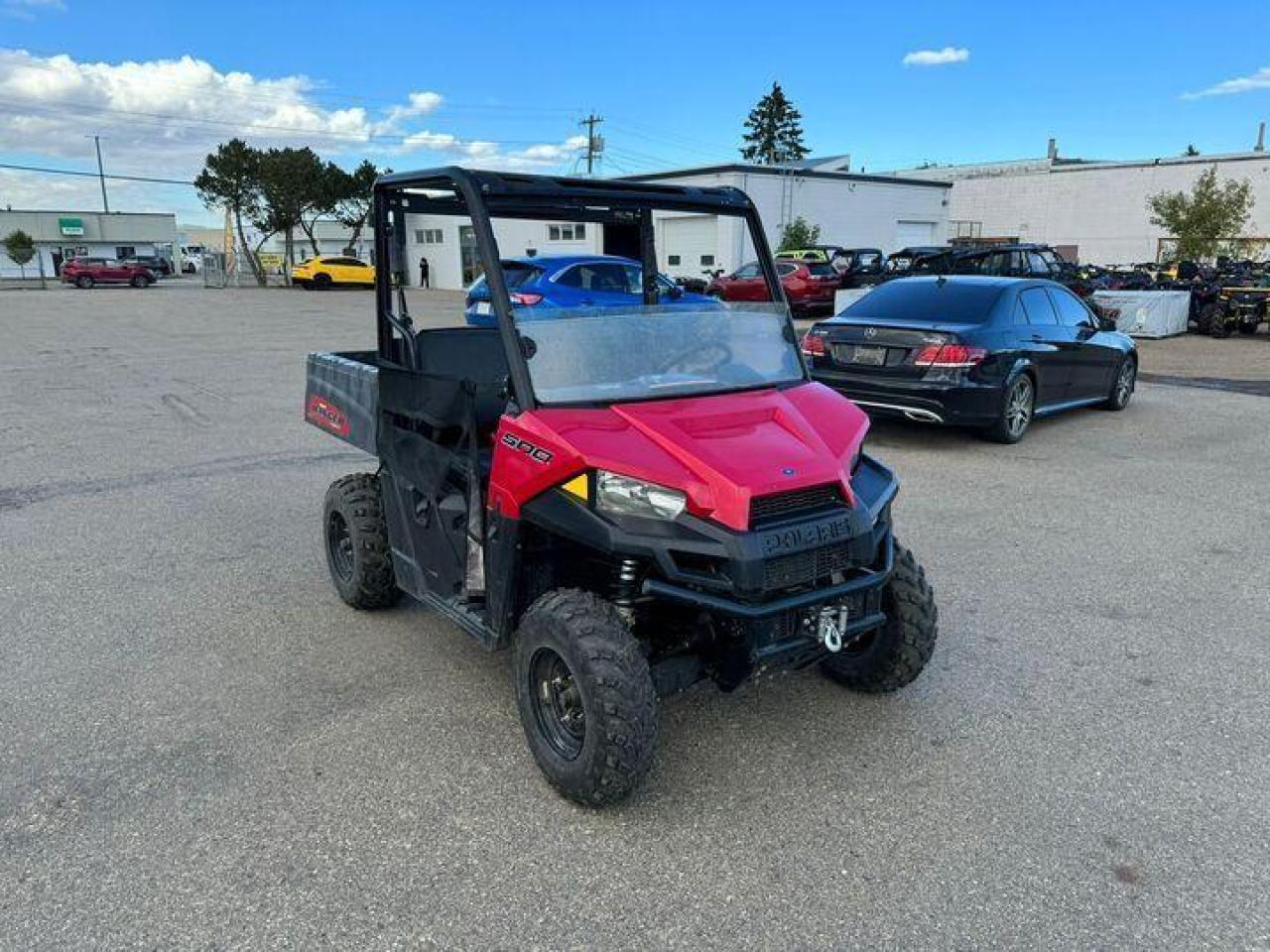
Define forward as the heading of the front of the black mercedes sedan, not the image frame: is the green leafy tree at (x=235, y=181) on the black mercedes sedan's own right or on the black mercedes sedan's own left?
on the black mercedes sedan's own left

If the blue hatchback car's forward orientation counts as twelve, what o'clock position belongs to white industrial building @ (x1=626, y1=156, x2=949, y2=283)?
The white industrial building is roughly at 11 o'clock from the blue hatchback car.

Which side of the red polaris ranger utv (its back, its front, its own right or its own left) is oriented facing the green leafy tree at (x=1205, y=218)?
left

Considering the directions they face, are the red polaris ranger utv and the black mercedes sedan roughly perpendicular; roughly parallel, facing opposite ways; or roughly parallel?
roughly perpendicular

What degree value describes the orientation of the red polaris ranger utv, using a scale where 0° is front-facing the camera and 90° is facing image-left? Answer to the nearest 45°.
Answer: approximately 315°

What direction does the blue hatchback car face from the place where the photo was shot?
facing away from the viewer and to the right of the viewer

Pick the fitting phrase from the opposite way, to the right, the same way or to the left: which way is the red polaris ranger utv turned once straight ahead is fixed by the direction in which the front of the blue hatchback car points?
to the right

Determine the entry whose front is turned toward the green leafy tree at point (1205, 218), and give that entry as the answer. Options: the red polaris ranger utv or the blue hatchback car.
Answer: the blue hatchback car

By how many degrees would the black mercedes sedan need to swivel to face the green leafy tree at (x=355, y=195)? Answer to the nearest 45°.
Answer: approximately 90° to its left

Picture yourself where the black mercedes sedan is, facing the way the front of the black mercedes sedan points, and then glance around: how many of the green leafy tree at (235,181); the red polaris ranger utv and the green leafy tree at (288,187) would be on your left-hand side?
2

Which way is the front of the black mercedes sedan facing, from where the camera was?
facing away from the viewer and to the right of the viewer

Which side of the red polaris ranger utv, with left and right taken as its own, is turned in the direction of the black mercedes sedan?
left
